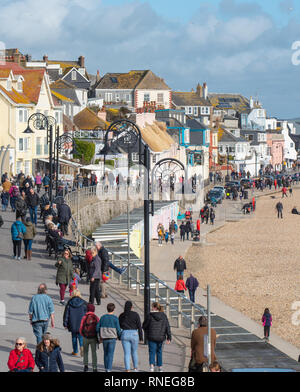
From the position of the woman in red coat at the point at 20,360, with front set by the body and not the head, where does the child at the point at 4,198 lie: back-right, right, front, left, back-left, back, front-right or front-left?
back

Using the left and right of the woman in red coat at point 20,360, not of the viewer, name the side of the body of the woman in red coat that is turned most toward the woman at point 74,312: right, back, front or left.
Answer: back

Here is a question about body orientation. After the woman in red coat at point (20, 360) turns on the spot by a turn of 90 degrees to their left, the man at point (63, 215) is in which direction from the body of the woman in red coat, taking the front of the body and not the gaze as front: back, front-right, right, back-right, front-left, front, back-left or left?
left

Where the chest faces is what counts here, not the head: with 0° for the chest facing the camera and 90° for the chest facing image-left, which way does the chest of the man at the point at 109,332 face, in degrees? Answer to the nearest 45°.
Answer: approximately 180°

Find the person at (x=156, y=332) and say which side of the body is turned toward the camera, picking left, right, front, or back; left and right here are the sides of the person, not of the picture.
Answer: back

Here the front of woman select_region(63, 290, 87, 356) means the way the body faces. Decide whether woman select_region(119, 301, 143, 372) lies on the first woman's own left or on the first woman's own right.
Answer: on the first woman's own right

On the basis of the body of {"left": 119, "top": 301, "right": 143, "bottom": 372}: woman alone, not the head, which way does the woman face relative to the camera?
away from the camera

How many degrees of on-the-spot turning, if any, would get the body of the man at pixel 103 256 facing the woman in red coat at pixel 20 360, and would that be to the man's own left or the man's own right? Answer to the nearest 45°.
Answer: approximately 90° to the man's own right

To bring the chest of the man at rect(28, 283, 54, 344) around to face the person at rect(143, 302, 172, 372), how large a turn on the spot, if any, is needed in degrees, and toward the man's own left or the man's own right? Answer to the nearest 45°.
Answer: approximately 90° to the man's own right

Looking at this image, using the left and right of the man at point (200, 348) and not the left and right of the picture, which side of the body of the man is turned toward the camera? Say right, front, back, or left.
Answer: back

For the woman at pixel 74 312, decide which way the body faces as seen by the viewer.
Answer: away from the camera
